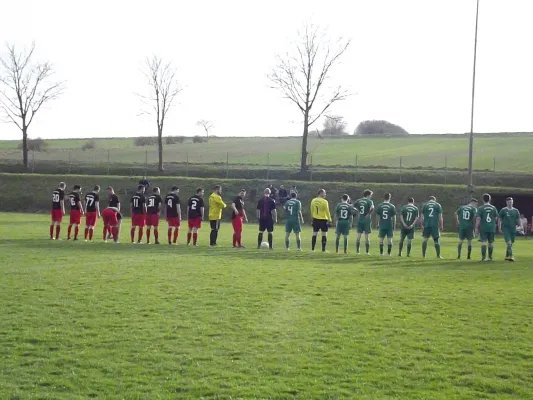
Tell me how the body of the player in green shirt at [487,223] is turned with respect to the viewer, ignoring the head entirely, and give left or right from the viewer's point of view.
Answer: facing away from the viewer

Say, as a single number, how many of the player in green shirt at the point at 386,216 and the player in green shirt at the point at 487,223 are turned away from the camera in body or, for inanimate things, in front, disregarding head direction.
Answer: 2

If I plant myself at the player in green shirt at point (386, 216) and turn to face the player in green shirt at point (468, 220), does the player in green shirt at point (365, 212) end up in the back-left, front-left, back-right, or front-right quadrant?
back-left

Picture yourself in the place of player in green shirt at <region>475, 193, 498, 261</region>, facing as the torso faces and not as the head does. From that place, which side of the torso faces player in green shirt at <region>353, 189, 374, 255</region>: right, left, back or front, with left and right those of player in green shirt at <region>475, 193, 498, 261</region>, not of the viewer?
left

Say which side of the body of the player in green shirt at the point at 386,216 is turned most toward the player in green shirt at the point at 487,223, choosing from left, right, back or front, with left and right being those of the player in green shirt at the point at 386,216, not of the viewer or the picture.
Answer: right

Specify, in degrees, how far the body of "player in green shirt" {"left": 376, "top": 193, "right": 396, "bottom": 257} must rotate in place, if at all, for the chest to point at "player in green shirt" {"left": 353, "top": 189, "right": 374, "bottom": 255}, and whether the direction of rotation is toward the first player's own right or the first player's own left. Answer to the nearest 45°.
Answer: approximately 45° to the first player's own left

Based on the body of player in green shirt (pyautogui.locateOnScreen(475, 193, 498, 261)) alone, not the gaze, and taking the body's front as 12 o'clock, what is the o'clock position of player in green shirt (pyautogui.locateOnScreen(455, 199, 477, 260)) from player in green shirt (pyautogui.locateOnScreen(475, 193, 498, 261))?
player in green shirt (pyautogui.locateOnScreen(455, 199, 477, 260)) is roughly at 10 o'clock from player in green shirt (pyautogui.locateOnScreen(475, 193, 498, 261)).

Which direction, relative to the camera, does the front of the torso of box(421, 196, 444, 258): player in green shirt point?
away from the camera

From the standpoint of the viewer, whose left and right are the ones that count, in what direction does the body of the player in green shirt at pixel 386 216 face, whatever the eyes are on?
facing away from the viewer

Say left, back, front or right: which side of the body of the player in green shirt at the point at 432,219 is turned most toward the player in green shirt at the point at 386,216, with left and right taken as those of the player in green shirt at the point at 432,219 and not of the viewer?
left

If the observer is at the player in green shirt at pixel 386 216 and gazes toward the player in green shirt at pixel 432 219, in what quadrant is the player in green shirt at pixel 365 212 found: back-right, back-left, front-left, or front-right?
back-left
